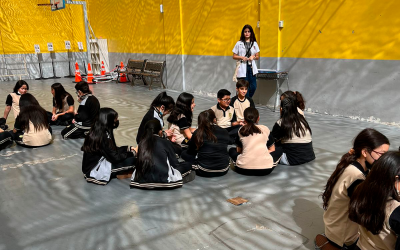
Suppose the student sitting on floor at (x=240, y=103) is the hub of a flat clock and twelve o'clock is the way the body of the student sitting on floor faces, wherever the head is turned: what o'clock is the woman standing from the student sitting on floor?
The woman standing is roughly at 6 o'clock from the student sitting on floor.

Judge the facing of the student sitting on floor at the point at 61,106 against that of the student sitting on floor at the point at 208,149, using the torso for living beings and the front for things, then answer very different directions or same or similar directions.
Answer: very different directions

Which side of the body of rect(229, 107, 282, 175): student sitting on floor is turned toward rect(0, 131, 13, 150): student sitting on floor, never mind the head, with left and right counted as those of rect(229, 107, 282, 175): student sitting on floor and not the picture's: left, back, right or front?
left

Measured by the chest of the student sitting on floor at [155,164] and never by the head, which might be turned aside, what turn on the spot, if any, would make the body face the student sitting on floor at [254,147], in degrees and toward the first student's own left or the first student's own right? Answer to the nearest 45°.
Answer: approximately 45° to the first student's own right

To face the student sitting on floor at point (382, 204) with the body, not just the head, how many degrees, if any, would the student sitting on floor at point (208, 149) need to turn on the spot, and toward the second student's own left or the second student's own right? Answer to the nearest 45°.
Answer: approximately 135° to the second student's own right

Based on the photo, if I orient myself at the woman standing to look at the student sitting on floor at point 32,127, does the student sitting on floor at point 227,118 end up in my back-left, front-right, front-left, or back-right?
front-left

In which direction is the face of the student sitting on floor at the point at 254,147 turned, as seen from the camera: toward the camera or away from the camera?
away from the camera

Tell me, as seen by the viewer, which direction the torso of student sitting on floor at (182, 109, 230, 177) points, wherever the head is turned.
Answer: away from the camera

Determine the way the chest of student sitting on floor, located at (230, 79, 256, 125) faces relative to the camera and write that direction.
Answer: toward the camera

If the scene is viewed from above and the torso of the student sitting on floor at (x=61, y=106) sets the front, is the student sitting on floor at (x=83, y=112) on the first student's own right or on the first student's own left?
on the first student's own left

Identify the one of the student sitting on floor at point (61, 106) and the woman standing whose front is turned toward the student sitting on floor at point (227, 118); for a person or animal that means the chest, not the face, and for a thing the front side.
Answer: the woman standing

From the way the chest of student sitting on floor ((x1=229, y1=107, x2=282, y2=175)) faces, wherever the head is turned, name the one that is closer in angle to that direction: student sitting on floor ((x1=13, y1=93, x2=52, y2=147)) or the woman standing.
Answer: the woman standing
